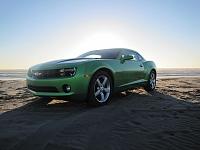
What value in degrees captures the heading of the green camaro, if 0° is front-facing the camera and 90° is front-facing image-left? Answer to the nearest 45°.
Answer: approximately 45°
